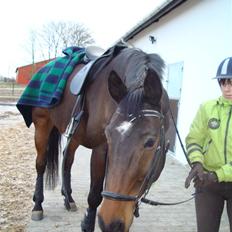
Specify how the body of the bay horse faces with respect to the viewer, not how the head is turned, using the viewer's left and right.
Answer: facing the viewer and to the right of the viewer

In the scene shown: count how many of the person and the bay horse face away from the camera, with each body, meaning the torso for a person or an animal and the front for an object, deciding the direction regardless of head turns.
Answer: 0

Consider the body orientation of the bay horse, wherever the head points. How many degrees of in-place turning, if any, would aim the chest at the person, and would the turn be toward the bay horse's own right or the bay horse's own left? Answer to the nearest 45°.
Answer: approximately 90° to the bay horse's own left

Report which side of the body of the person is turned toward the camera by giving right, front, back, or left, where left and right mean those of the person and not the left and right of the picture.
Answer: front

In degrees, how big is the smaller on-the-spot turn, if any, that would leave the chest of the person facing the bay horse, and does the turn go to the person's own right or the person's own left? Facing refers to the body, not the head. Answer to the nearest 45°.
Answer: approximately 45° to the person's own right
